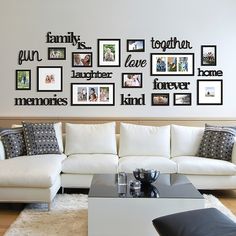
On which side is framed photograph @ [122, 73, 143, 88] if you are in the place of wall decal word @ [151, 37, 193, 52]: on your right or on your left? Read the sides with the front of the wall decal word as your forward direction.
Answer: on your right

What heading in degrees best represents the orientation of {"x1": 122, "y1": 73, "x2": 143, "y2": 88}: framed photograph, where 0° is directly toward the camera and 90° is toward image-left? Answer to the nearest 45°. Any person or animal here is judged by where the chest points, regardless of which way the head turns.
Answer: approximately 0°

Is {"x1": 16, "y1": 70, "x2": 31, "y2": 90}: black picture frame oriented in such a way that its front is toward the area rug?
yes

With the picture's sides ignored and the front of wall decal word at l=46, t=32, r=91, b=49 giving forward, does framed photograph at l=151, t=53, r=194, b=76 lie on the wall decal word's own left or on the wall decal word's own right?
on the wall decal word's own left

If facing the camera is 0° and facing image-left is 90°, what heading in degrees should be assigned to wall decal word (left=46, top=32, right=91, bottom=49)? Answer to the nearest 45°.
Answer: approximately 0°

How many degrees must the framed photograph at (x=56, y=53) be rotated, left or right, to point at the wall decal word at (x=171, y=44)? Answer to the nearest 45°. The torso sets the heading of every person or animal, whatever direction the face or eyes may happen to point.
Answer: approximately 90° to its left
